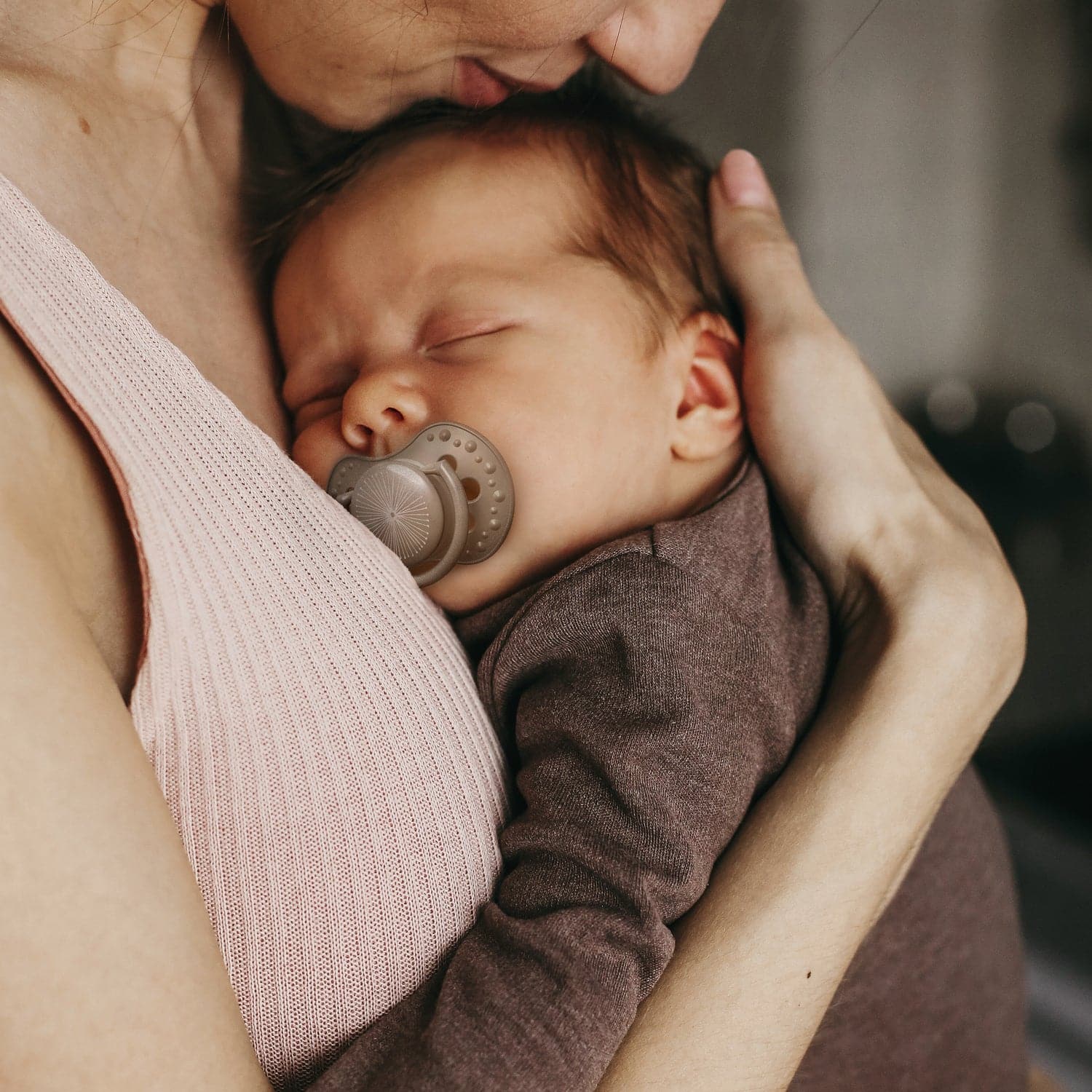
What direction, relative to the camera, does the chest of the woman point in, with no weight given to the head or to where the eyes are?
to the viewer's right

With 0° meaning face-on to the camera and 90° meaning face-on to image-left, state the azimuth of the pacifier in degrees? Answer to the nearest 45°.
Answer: approximately 45°

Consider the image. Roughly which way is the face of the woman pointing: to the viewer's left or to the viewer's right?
to the viewer's right

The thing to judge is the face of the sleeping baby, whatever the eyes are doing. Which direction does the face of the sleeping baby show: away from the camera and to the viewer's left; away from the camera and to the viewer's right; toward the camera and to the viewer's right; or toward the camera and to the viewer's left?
toward the camera and to the viewer's left
